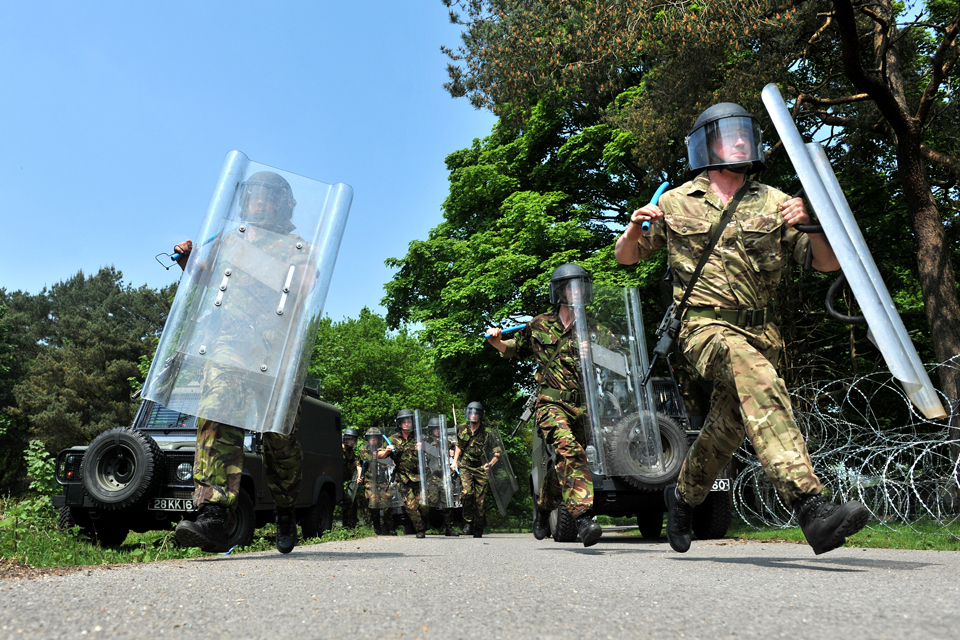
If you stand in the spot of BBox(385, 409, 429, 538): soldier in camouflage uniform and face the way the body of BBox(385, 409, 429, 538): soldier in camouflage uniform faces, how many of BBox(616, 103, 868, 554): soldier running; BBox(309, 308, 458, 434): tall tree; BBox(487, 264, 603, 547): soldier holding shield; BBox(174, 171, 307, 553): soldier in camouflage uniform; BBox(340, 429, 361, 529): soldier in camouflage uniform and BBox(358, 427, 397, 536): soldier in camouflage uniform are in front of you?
3

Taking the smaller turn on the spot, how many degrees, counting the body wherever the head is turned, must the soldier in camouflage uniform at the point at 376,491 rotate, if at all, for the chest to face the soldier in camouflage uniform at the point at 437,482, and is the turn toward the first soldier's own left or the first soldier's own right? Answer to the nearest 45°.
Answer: approximately 45° to the first soldier's own left

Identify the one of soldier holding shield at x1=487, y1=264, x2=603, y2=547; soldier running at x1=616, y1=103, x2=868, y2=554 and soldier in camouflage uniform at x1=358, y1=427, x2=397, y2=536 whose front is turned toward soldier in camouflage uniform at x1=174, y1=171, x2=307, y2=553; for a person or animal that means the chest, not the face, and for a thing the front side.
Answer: soldier in camouflage uniform at x1=358, y1=427, x2=397, y2=536

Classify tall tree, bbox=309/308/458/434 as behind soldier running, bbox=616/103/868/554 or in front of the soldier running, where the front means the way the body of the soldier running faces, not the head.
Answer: behind

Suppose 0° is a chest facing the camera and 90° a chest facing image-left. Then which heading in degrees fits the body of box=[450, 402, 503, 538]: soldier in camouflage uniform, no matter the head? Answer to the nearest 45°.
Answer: approximately 0°

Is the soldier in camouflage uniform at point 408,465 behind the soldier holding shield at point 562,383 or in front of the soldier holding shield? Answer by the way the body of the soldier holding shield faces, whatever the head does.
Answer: behind

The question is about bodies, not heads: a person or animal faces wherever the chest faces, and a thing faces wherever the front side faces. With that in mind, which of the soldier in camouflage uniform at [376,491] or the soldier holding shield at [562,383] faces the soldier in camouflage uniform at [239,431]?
the soldier in camouflage uniform at [376,491]
